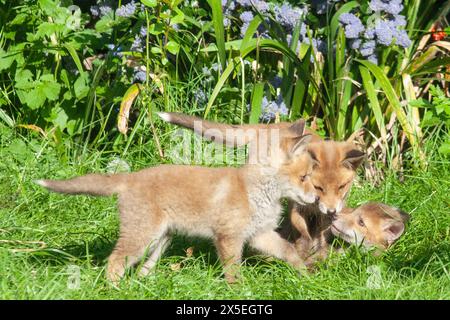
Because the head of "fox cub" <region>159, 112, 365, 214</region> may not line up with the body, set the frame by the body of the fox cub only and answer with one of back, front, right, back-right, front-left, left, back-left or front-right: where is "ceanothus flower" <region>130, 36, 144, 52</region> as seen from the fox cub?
back

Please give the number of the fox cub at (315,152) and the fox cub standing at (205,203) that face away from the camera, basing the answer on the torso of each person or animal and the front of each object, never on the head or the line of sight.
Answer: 0

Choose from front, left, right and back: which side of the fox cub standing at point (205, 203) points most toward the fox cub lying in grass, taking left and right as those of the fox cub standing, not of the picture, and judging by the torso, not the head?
front

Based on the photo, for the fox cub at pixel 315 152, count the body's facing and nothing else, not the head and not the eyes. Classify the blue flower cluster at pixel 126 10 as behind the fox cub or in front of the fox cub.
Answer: behind

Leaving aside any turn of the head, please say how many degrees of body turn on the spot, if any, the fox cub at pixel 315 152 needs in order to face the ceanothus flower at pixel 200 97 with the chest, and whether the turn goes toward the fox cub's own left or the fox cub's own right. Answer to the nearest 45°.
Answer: approximately 180°

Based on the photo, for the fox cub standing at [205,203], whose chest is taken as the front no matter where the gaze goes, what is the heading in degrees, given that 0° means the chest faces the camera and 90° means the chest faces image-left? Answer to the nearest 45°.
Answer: approximately 270°

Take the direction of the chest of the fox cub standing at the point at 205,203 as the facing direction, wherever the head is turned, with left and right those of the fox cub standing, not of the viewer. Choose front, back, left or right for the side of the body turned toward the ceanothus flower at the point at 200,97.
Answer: left
